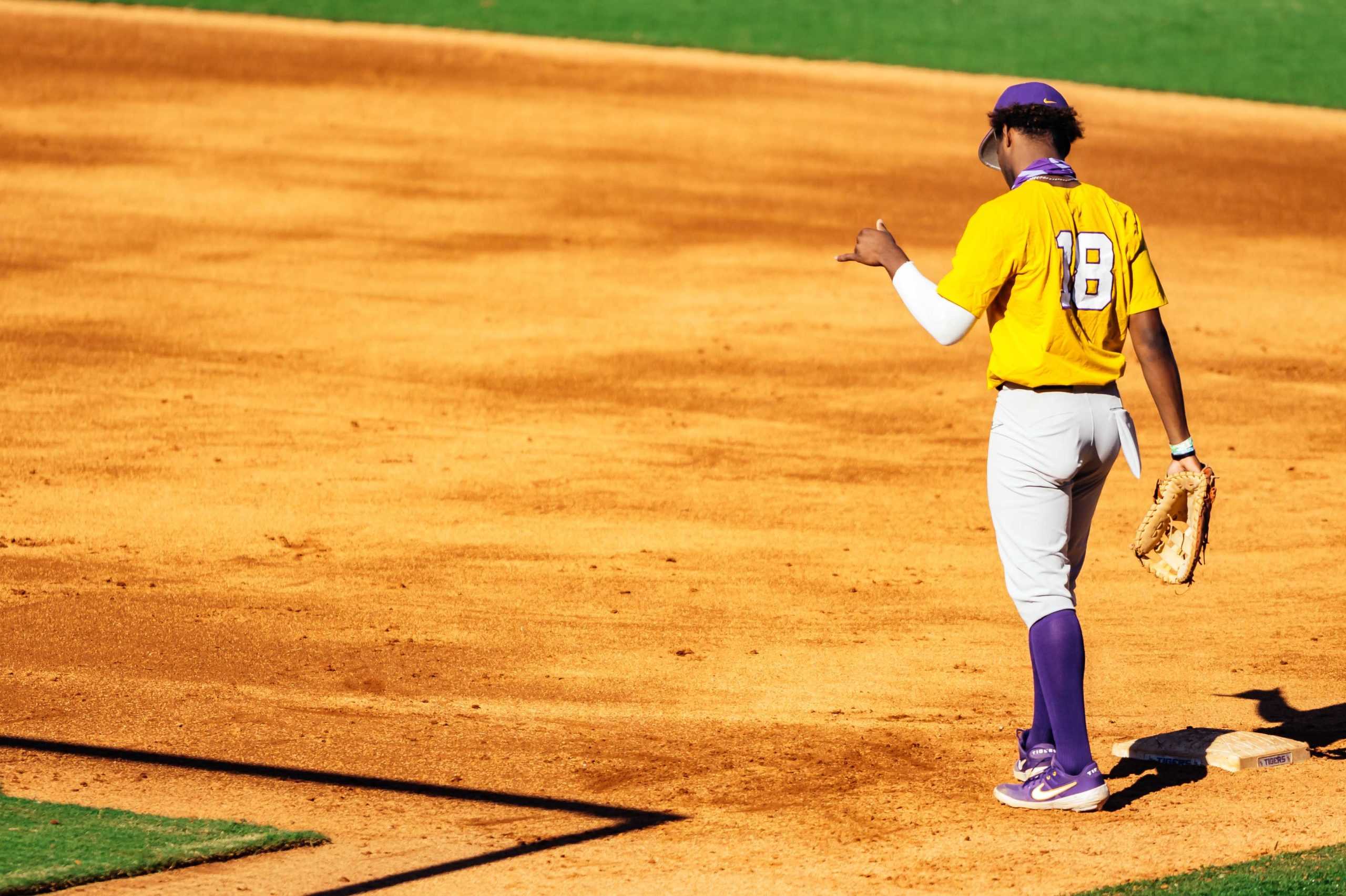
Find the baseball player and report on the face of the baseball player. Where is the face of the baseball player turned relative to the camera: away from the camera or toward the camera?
away from the camera

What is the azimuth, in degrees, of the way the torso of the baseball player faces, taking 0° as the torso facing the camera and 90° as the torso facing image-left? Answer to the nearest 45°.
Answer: approximately 135°
